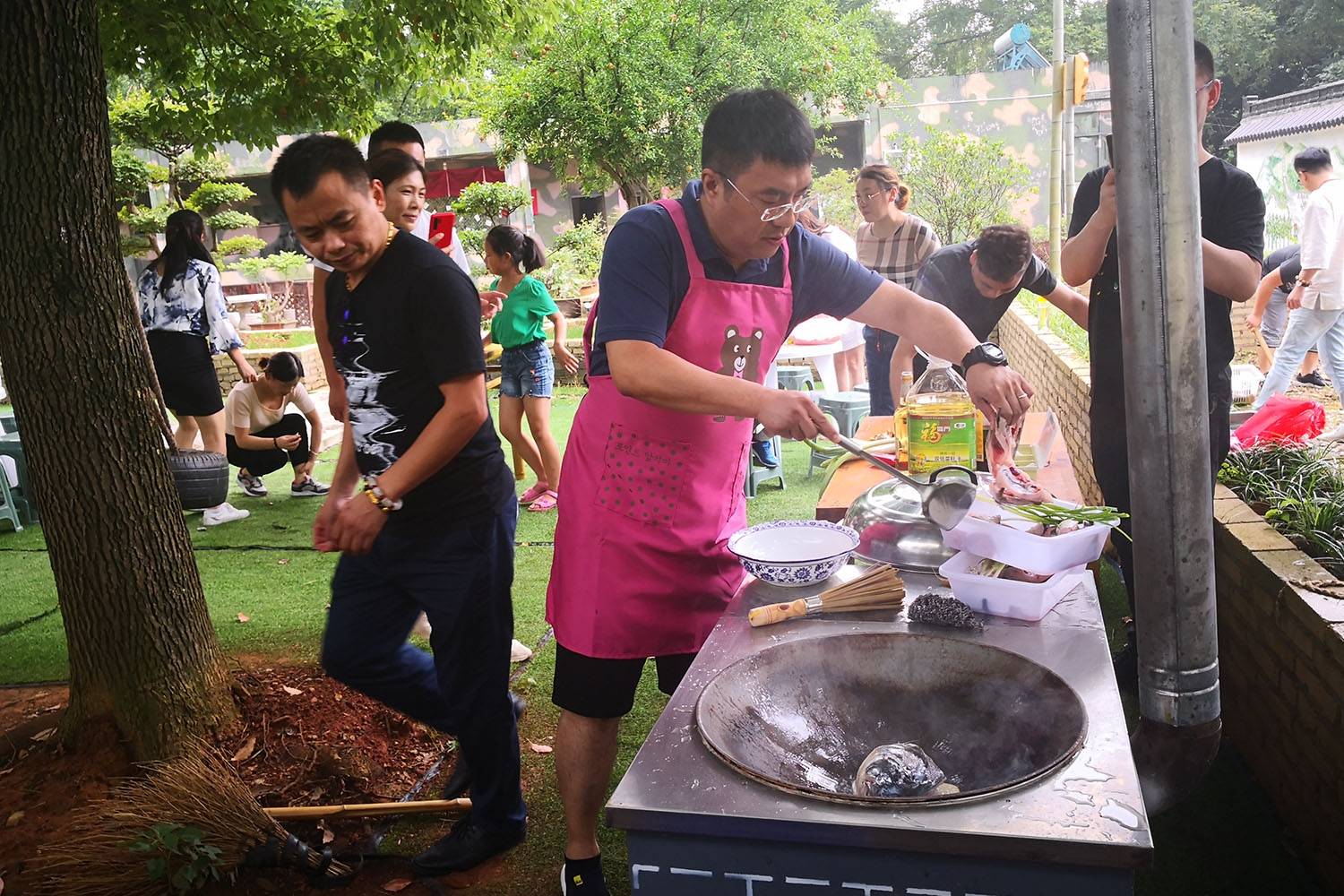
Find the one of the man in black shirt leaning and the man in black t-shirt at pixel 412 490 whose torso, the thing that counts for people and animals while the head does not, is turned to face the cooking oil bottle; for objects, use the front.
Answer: the man in black shirt leaning

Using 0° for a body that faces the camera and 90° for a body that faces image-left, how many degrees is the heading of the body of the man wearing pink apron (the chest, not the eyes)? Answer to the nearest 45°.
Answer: approximately 315°

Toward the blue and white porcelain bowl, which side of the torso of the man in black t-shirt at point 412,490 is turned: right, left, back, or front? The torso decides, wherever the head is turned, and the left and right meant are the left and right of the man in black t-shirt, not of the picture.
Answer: left

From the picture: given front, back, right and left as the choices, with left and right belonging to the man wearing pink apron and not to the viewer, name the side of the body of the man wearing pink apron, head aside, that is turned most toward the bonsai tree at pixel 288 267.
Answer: back

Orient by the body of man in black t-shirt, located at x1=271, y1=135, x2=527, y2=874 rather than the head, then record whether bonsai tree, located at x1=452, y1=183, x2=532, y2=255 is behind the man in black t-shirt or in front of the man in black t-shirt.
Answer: behind

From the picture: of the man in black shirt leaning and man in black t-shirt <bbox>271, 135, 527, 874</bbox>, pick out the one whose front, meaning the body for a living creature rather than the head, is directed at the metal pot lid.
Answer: the man in black shirt leaning

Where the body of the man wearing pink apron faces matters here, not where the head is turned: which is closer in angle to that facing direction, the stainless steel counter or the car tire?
the stainless steel counter

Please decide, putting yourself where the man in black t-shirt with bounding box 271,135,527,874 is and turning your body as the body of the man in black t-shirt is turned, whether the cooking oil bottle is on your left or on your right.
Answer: on your left

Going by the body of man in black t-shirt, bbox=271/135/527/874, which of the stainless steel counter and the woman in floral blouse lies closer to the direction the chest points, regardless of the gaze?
the stainless steel counter

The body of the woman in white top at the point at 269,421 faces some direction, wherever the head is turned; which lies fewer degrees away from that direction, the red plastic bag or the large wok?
the red plastic bag

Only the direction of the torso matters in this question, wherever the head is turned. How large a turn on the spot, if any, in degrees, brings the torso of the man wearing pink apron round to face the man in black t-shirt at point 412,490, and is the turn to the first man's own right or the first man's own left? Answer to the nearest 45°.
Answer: approximately 135° to the first man's own right
